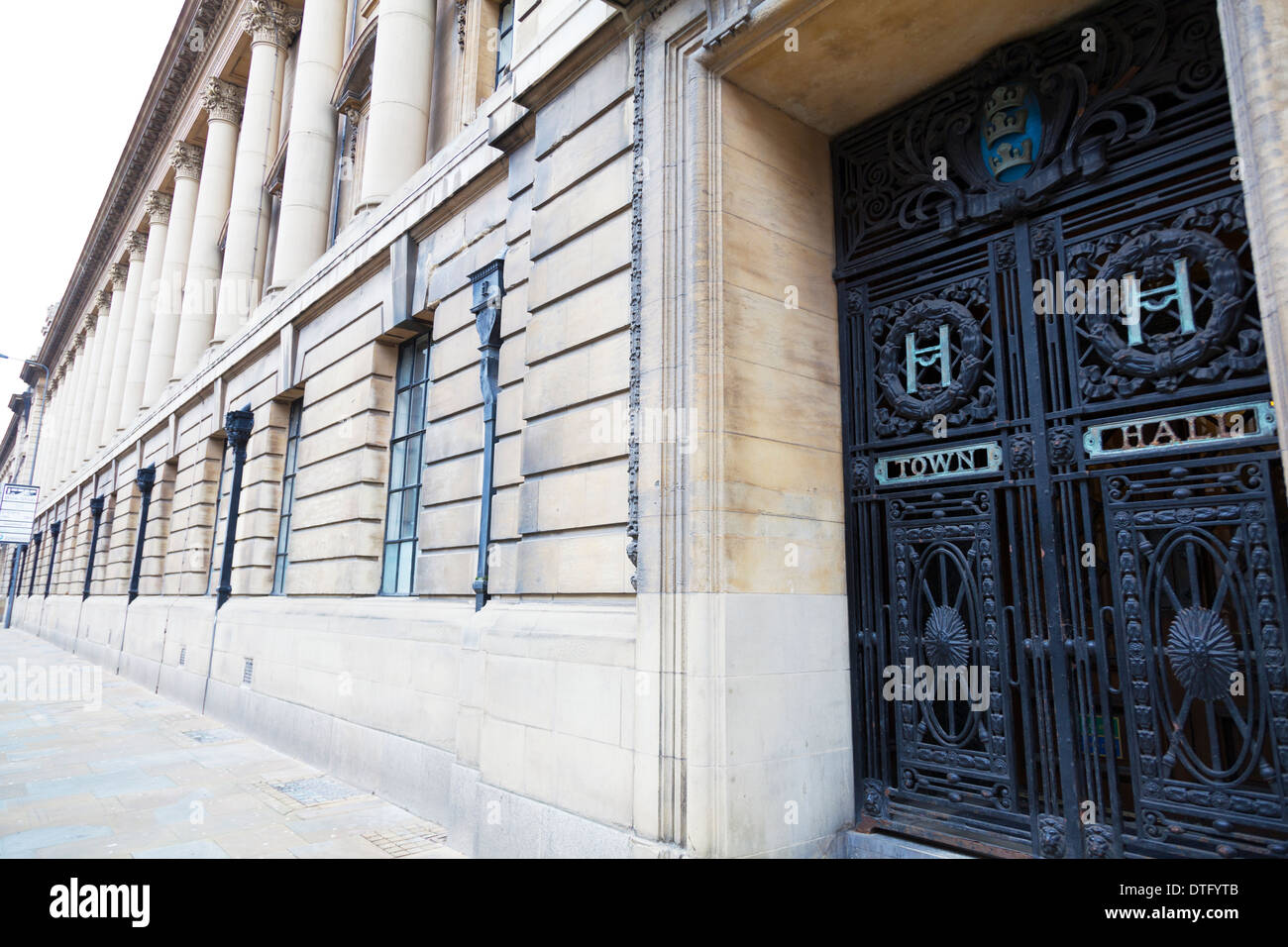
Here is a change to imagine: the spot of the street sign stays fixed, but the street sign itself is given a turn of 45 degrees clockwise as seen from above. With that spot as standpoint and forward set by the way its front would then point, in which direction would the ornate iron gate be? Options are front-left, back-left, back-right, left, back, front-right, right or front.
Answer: front-left

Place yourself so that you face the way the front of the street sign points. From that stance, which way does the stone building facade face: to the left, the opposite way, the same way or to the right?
to the right

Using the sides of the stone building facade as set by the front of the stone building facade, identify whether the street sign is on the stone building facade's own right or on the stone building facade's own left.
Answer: on the stone building facade's own right

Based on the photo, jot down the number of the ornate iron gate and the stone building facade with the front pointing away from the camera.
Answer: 0

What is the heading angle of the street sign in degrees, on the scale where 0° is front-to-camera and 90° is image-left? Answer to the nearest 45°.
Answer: approximately 0°

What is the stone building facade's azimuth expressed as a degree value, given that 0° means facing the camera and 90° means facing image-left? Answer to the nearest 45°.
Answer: approximately 45°

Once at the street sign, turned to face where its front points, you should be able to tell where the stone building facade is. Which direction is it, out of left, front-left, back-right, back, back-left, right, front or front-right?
front

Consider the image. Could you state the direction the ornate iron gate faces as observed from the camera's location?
facing the viewer and to the left of the viewer
